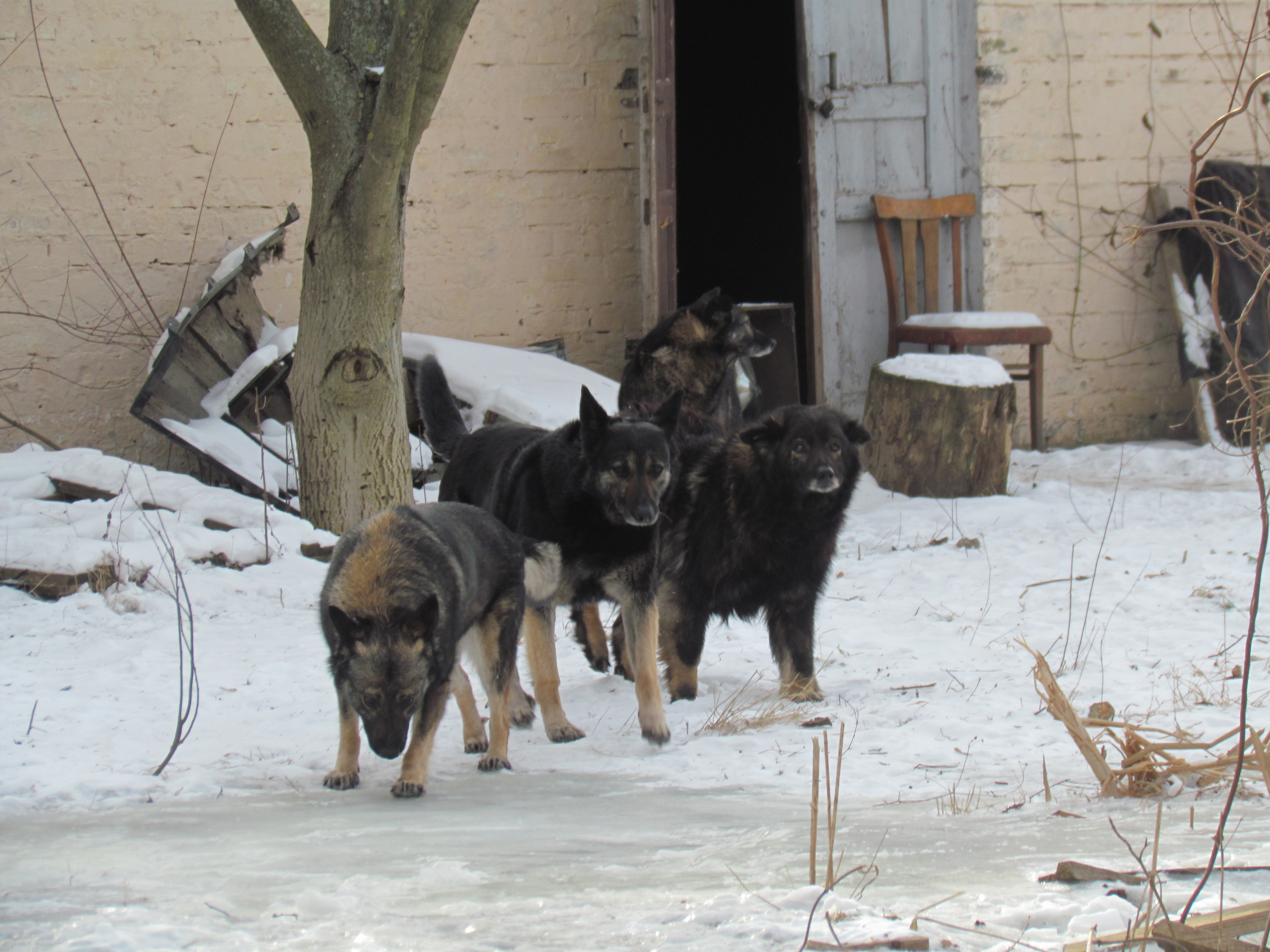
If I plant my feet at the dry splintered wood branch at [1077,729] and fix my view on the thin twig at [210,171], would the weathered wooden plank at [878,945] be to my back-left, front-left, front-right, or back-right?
back-left

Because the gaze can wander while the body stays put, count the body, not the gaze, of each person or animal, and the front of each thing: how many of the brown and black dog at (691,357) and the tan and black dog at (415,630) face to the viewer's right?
1

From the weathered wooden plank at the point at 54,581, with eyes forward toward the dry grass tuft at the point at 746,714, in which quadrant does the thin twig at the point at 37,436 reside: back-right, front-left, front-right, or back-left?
back-left

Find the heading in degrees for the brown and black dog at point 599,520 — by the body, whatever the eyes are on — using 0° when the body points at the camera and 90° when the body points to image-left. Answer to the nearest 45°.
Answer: approximately 315°

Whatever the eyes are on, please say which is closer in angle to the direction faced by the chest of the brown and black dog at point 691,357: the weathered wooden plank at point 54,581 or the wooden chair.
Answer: the wooden chair

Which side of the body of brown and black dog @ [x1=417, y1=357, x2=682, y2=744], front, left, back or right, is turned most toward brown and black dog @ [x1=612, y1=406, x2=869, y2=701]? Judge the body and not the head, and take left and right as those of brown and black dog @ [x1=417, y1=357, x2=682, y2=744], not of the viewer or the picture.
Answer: left

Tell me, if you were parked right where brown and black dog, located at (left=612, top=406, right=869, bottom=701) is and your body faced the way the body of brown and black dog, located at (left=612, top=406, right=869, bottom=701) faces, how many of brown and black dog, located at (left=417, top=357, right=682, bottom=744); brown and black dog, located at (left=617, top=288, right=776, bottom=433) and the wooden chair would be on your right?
1

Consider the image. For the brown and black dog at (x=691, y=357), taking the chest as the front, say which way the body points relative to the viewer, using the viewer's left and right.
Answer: facing to the right of the viewer

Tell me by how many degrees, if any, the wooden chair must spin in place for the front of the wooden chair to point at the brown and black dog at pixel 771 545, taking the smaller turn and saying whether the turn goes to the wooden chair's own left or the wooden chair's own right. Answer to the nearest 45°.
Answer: approximately 45° to the wooden chair's own right

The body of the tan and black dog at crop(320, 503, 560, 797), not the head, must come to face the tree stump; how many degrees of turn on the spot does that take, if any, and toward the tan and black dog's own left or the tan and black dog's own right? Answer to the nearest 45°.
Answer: approximately 180°

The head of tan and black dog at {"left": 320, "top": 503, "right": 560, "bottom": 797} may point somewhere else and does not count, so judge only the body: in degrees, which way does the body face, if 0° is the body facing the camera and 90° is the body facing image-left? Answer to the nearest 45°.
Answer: approximately 45°

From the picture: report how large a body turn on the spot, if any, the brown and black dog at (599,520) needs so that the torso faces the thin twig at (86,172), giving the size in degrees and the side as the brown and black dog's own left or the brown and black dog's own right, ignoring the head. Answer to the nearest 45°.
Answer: approximately 180°

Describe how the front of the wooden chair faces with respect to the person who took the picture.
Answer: facing the viewer and to the right of the viewer

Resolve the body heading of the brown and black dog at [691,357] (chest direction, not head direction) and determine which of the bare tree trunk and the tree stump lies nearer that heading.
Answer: the tree stump

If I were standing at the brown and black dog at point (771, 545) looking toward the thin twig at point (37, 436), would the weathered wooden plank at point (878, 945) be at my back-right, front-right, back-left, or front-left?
back-left
